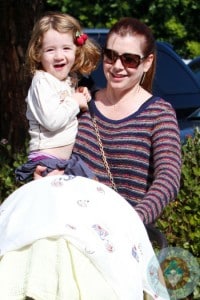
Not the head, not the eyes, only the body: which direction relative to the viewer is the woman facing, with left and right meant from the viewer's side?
facing the viewer and to the left of the viewer

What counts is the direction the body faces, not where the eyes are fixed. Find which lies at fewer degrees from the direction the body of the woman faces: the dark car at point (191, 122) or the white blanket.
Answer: the white blanket

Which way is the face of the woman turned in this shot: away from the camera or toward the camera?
toward the camera

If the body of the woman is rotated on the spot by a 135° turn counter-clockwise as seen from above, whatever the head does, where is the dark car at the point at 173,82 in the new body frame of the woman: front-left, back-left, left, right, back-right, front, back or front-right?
left

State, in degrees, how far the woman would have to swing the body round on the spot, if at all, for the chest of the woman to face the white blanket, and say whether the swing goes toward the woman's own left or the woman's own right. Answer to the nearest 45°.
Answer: approximately 45° to the woman's own left
